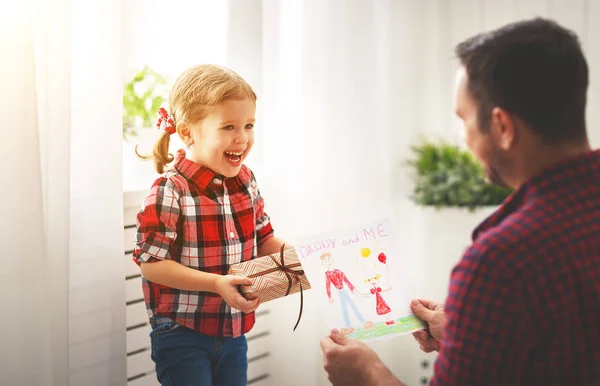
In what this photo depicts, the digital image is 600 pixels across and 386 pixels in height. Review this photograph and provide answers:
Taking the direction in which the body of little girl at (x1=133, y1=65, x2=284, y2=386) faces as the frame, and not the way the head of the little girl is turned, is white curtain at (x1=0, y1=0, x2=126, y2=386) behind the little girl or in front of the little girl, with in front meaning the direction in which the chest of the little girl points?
behind

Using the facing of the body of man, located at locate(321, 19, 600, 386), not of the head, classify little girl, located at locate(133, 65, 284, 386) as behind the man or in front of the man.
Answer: in front

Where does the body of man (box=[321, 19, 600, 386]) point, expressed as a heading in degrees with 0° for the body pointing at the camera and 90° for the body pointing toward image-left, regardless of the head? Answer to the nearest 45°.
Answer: approximately 135°

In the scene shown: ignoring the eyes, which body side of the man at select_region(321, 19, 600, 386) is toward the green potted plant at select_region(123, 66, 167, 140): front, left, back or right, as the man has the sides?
front

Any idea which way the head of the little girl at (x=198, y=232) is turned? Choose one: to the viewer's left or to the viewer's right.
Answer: to the viewer's right

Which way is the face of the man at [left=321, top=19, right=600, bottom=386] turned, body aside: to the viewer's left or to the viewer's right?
to the viewer's left

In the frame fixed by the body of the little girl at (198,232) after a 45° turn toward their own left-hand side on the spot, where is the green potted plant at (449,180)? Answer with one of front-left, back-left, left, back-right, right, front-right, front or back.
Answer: front-left

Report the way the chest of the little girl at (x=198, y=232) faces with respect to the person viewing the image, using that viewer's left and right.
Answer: facing the viewer and to the right of the viewer

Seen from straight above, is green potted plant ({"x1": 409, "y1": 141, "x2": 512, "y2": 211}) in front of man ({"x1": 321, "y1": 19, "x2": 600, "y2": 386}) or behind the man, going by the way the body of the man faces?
in front
